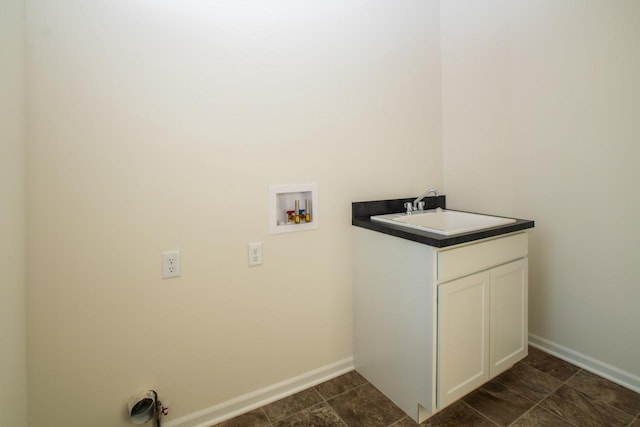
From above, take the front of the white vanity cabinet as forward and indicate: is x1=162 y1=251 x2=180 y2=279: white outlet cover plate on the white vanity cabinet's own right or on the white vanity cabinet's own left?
on the white vanity cabinet's own right

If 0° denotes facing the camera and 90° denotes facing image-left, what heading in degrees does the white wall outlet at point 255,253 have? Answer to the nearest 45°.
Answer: approximately 0°

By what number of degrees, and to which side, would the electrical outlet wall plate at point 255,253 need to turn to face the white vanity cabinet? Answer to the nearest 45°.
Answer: approximately 90° to its left

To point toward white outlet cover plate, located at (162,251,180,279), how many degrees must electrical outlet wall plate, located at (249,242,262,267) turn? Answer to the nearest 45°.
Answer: approximately 90° to its right

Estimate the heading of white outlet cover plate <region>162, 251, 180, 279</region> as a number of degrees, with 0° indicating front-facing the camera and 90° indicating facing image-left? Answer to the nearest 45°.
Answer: approximately 0°

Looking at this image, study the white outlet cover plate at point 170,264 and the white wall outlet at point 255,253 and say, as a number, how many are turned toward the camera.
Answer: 2

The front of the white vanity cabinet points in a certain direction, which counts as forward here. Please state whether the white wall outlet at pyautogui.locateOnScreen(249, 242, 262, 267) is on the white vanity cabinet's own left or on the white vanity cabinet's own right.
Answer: on the white vanity cabinet's own right
